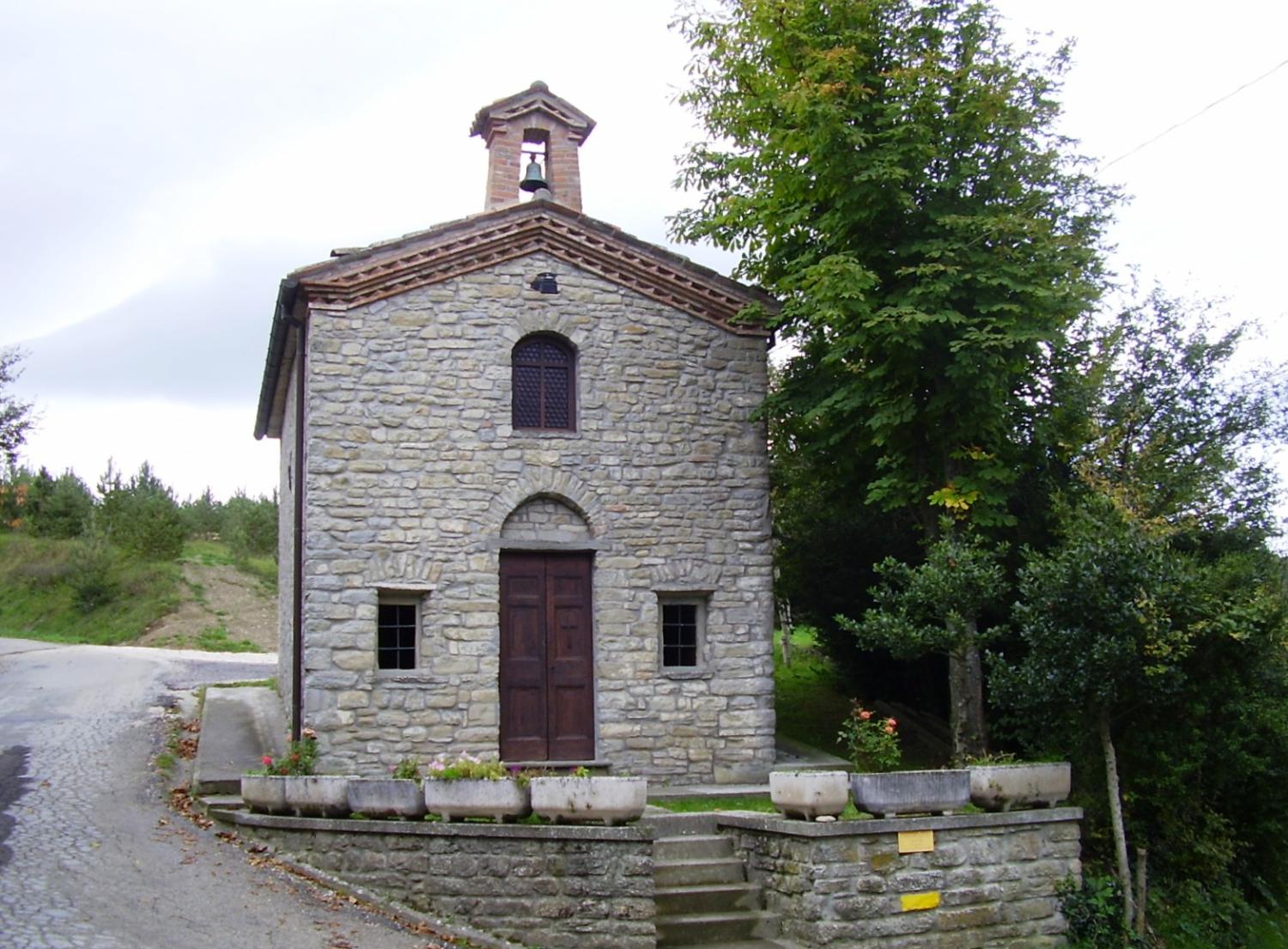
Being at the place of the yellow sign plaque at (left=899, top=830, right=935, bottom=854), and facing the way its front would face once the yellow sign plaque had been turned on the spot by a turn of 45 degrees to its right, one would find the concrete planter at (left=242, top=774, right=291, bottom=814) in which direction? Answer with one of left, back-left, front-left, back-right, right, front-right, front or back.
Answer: front-right

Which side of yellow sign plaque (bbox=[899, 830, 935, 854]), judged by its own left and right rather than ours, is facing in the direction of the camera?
front

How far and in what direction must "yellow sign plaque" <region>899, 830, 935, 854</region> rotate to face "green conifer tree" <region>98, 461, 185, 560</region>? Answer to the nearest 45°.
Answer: approximately 135° to its right

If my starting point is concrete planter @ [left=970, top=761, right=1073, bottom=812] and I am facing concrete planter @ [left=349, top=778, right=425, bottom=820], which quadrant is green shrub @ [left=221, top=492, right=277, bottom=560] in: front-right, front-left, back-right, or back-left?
front-right

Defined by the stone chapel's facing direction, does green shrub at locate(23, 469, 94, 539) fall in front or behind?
behind

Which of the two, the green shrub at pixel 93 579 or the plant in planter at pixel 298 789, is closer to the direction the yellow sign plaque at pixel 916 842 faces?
the plant in planter

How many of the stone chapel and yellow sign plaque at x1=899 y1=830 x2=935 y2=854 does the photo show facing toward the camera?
2

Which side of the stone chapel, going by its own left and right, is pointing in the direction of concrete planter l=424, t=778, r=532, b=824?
front

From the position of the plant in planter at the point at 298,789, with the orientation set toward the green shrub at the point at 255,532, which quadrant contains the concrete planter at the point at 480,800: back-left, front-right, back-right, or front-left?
back-right

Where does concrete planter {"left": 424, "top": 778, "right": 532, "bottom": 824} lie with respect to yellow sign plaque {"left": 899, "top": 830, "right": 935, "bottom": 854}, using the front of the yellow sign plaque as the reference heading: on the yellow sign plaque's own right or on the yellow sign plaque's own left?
on the yellow sign plaque's own right

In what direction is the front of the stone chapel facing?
toward the camera

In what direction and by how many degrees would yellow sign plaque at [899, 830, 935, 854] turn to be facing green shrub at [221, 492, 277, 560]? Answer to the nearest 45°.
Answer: approximately 135° to its right

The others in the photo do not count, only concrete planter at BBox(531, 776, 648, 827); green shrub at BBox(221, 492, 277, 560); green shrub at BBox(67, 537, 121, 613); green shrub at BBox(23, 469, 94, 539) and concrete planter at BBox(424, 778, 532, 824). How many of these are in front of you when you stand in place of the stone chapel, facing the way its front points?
2

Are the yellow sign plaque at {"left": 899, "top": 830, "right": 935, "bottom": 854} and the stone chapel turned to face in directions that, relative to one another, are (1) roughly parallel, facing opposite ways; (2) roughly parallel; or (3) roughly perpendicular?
roughly parallel

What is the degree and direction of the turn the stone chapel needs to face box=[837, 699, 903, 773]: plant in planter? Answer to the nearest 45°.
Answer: approximately 45° to its left

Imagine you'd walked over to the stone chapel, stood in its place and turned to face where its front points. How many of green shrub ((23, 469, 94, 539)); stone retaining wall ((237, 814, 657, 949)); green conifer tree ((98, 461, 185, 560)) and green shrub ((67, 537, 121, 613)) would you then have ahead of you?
1
